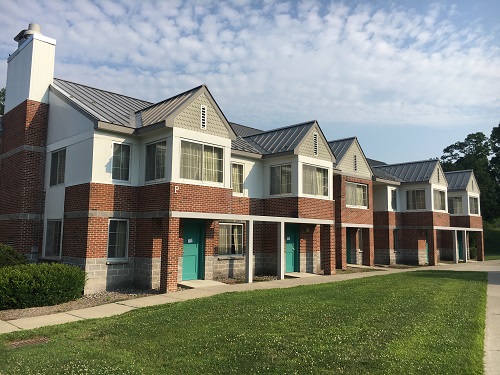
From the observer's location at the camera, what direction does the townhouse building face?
facing the viewer and to the right of the viewer

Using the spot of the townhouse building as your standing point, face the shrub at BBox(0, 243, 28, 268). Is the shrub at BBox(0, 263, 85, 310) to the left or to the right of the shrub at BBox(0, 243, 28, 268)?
left

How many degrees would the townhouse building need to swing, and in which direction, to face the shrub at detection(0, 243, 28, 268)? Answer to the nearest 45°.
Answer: approximately 90° to its right

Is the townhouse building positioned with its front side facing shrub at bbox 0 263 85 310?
no
